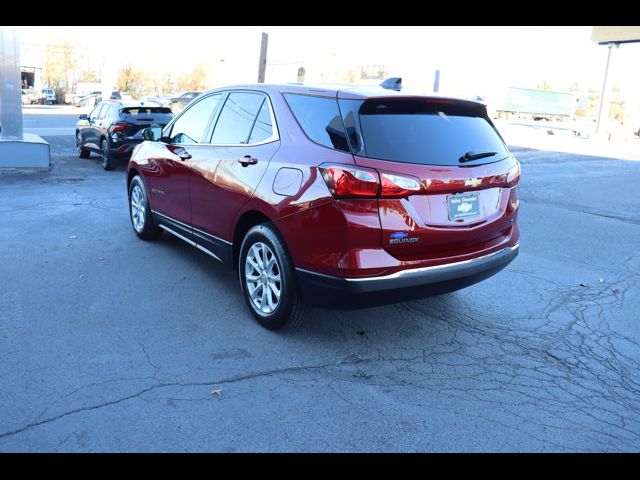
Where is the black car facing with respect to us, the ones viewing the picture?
facing away from the viewer and to the left of the viewer

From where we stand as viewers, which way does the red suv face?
facing away from the viewer and to the left of the viewer

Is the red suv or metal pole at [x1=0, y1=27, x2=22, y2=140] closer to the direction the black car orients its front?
the metal pole

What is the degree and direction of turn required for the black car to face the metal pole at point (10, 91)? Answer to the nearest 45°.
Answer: approximately 45° to its left

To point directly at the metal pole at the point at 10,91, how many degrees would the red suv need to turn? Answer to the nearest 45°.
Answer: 0° — it already faces it

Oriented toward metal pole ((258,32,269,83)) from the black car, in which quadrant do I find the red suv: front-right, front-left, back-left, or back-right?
back-right
